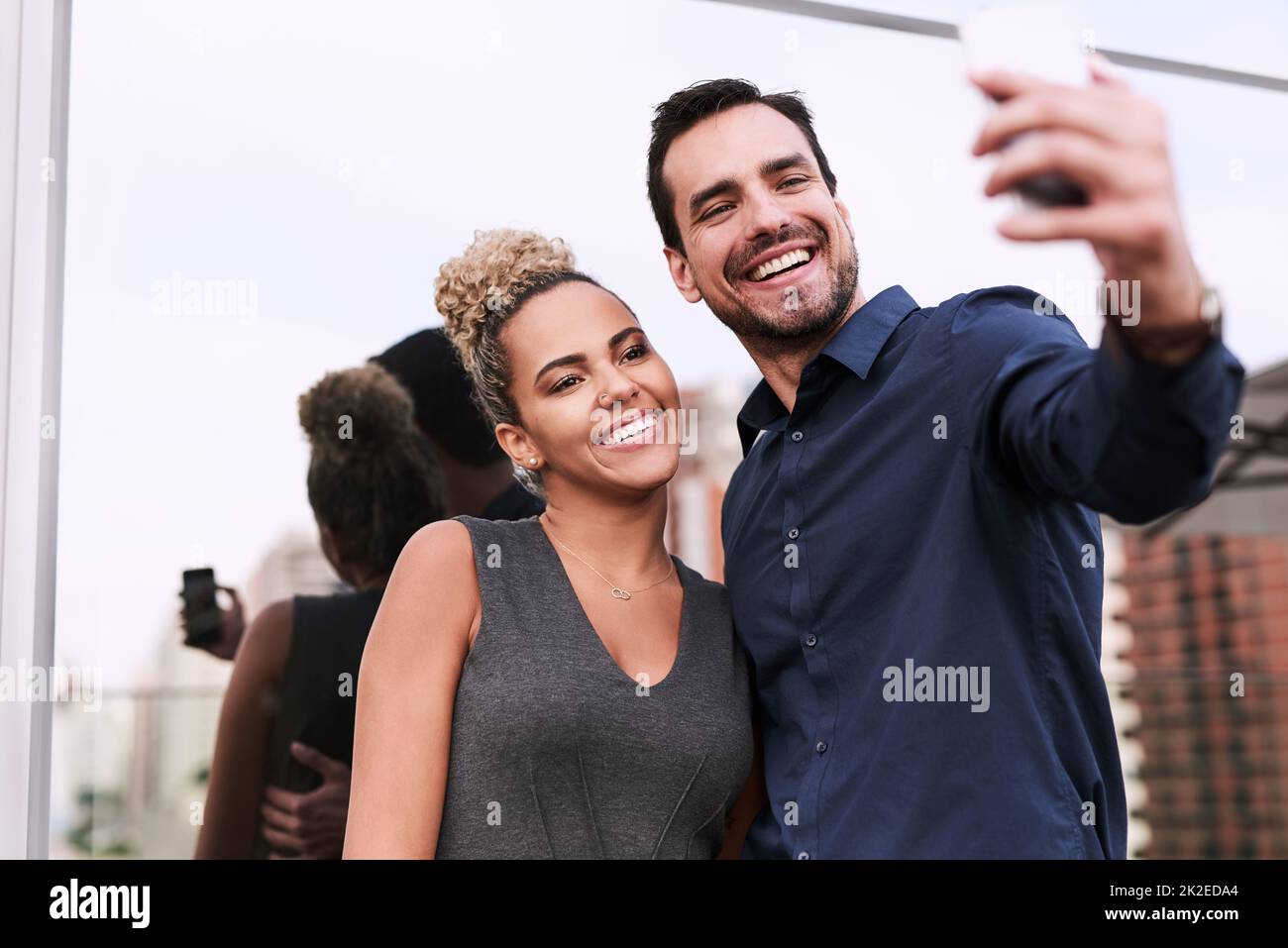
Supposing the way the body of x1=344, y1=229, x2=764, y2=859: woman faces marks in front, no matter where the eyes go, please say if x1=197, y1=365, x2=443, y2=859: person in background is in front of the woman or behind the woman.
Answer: behind

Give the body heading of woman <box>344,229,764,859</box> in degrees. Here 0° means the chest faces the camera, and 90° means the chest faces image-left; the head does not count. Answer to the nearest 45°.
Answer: approximately 315°

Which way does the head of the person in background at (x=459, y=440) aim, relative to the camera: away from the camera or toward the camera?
away from the camera

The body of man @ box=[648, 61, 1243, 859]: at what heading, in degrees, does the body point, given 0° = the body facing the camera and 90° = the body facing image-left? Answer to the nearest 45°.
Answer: approximately 45°

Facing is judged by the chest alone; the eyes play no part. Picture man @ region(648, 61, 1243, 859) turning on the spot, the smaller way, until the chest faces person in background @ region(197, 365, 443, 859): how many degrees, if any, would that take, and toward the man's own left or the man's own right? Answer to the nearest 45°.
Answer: approximately 90° to the man's own right

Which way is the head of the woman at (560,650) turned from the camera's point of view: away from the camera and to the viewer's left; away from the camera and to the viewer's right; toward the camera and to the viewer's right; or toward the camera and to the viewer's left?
toward the camera and to the viewer's right
